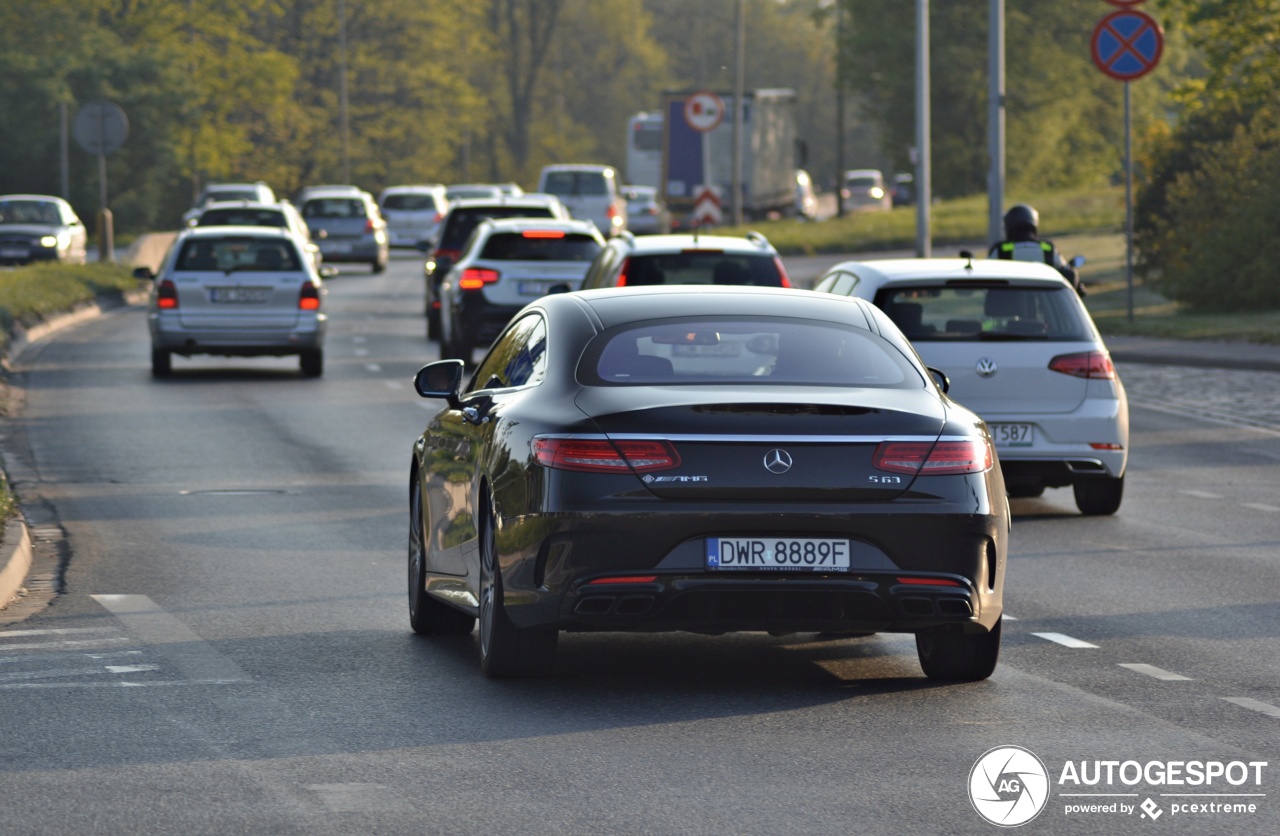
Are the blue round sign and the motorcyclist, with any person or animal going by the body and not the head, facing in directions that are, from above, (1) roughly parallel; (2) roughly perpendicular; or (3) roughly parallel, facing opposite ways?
roughly parallel, facing opposite ways

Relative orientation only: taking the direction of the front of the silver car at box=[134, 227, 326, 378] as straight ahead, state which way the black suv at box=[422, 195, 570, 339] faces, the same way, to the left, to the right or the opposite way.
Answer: the same way

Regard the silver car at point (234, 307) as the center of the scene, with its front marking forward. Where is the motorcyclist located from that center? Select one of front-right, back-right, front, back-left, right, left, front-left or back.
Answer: back-right

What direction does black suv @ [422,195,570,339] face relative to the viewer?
away from the camera

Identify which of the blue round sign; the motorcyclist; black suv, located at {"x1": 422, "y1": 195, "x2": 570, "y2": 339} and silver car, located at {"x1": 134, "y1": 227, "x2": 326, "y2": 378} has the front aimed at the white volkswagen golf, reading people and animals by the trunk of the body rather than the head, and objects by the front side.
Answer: the blue round sign

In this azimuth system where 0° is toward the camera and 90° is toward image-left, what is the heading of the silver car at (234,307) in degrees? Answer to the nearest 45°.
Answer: approximately 180°

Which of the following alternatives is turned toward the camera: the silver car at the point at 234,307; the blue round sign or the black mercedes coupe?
the blue round sign

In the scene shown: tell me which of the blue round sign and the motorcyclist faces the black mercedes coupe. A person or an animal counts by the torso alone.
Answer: the blue round sign

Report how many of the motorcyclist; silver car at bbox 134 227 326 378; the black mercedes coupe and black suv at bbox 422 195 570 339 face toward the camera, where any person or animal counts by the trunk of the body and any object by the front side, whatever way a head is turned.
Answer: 0

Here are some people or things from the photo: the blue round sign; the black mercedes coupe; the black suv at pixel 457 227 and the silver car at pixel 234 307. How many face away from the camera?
3

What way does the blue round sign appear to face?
toward the camera

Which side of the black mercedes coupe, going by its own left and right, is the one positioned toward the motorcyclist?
front

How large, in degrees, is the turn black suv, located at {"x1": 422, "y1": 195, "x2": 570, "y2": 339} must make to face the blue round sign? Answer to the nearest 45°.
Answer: approximately 135° to its right

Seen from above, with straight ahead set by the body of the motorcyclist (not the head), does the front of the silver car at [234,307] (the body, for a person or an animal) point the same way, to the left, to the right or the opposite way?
the same way

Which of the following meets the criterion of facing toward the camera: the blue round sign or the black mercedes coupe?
the blue round sign

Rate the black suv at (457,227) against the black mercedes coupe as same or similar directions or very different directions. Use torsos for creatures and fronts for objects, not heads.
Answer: same or similar directions

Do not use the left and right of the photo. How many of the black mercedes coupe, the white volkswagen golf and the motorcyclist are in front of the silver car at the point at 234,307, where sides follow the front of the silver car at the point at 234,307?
0

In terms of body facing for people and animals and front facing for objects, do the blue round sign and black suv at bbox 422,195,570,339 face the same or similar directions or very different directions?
very different directions

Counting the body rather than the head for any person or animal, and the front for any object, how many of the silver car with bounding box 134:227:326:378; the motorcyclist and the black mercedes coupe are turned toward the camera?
0

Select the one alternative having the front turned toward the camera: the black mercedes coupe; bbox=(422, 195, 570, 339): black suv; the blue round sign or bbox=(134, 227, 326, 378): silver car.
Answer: the blue round sign

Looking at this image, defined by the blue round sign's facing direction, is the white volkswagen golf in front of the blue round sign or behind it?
in front

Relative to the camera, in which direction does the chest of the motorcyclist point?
away from the camera

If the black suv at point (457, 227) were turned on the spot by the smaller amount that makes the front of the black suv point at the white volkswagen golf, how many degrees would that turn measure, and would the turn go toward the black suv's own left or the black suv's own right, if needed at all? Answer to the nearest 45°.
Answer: approximately 180°
